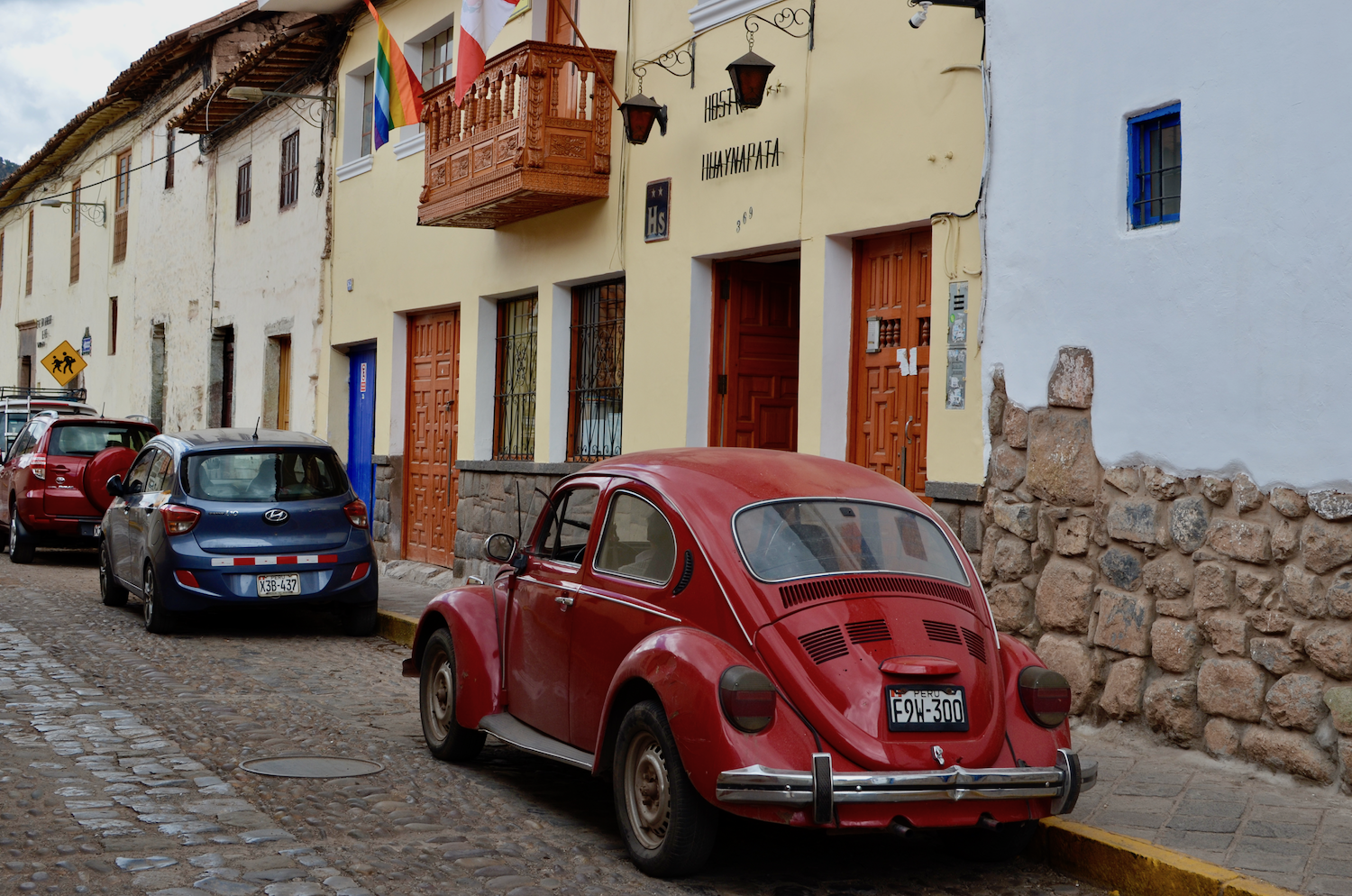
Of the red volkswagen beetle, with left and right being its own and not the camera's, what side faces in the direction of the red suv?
front

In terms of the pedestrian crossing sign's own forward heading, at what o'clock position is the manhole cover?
The manhole cover is roughly at 12 o'clock from the pedestrian crossing sign.

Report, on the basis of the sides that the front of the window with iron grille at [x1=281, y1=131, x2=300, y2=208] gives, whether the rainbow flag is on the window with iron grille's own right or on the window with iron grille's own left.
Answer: on the window with iron grille's own left

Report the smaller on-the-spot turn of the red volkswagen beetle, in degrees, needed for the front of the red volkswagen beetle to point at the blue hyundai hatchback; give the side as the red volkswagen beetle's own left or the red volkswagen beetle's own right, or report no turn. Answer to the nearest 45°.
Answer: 0° — it already faces it

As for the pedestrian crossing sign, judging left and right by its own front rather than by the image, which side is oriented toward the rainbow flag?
front

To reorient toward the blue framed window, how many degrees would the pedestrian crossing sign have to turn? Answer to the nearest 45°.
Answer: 0° — it already faces it

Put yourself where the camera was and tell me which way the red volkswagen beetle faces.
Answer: facing away from the viewer and to the left of the viewer

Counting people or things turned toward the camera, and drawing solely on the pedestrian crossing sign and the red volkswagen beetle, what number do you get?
1

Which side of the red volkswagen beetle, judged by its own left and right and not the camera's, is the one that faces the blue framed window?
right

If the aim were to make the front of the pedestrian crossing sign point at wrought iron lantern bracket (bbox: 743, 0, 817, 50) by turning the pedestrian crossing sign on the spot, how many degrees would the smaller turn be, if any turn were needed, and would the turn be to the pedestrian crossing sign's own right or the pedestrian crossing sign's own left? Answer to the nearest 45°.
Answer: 0° — it already faces it

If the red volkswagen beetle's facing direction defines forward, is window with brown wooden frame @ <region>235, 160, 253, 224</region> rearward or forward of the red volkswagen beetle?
forward

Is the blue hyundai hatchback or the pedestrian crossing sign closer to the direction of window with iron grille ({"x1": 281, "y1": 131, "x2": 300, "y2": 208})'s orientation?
the blue hyundai hatchback

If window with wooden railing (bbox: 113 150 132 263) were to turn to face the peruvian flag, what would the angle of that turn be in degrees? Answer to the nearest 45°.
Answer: approximately 45° to its left

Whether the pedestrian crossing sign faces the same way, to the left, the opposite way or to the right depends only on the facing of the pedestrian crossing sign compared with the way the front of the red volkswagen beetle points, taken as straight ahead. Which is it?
the opposite way
